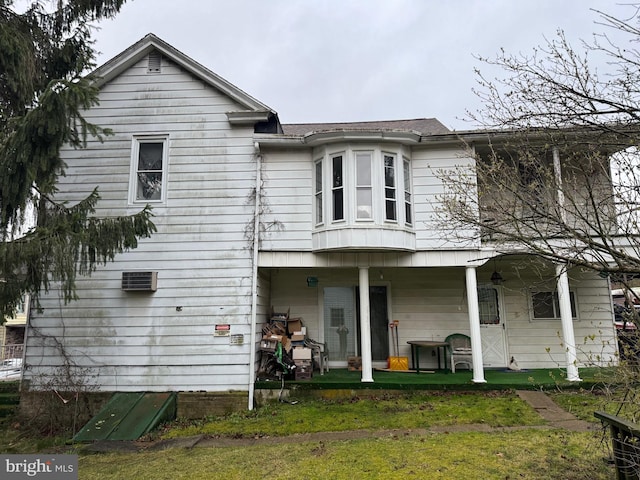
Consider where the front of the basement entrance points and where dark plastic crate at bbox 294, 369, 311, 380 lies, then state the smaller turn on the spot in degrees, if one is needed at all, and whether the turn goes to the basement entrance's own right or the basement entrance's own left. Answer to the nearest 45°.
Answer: approximately 90° to the basement entrance's own left

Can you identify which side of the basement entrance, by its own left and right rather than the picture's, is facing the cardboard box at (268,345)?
left

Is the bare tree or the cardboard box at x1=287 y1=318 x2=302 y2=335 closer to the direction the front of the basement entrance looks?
the bare tree

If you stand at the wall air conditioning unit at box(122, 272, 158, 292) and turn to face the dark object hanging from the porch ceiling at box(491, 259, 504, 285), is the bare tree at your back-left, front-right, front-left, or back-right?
front-right

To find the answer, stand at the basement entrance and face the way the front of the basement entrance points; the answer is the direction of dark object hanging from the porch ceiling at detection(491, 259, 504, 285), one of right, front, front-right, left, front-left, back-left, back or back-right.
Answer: left

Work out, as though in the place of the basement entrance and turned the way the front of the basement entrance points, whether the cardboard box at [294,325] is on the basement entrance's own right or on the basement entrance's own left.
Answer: on the basement entrance's own left

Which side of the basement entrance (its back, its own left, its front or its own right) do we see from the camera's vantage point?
front

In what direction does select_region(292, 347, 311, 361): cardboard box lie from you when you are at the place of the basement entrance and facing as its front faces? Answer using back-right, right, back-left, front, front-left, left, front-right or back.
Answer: left

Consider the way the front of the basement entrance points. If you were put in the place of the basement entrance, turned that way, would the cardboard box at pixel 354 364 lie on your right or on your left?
on your left
